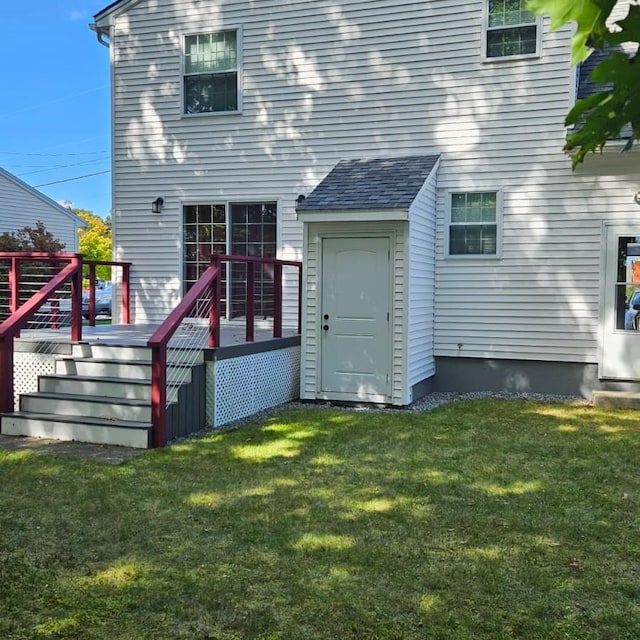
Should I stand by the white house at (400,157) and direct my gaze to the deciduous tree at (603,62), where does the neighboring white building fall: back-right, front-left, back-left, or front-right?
back-right

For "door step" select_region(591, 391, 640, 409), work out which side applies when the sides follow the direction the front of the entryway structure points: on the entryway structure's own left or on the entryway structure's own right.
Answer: on the entryway structure's own left

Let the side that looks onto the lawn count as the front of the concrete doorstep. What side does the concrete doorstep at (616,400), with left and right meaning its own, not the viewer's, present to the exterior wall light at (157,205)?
right

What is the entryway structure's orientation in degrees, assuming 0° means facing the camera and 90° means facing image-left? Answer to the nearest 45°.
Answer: approximately 0°

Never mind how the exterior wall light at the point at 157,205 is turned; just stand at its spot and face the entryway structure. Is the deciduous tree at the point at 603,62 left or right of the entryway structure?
right
